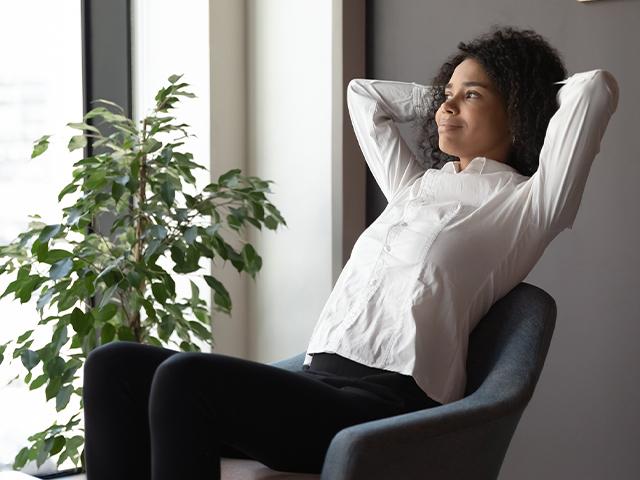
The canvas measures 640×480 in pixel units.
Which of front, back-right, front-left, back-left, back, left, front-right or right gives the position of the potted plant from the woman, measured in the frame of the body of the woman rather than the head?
right

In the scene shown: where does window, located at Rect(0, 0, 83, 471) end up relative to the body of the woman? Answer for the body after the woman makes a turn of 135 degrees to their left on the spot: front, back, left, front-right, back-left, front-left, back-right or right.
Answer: back-left

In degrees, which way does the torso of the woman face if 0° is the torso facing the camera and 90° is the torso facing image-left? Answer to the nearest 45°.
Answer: approximately 45°
